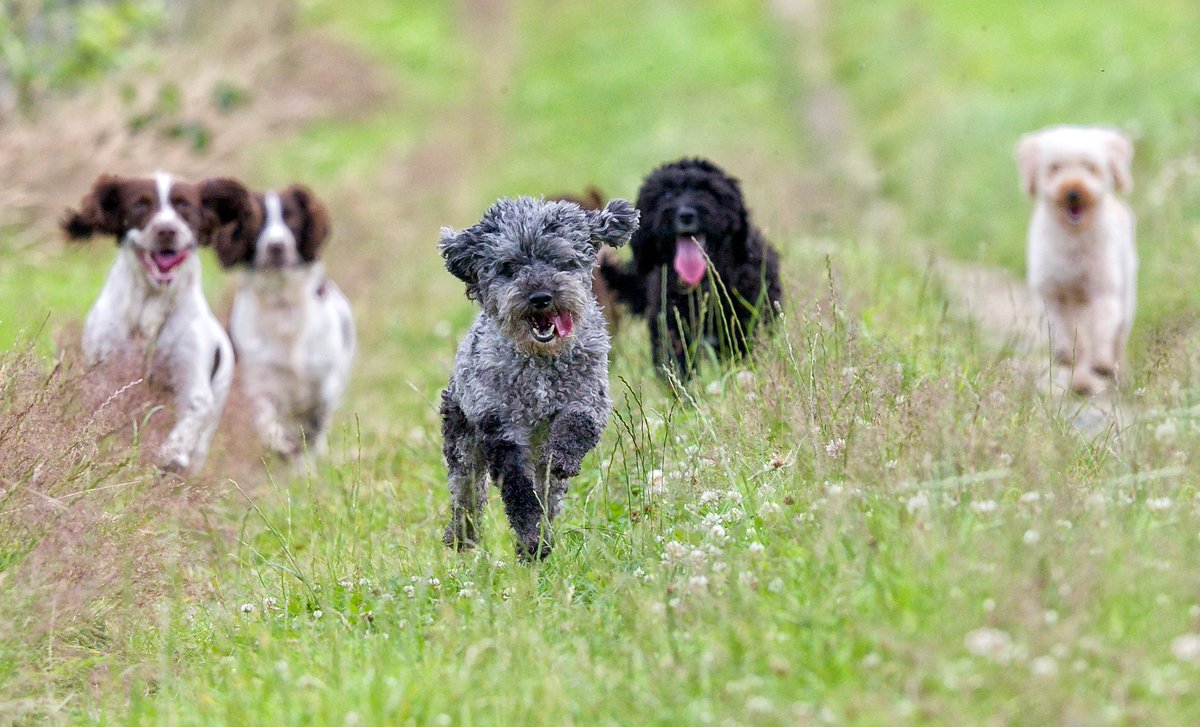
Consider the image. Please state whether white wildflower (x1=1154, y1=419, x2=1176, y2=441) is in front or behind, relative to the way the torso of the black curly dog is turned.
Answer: in front

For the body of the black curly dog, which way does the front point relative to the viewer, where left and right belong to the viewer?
facing the viewer

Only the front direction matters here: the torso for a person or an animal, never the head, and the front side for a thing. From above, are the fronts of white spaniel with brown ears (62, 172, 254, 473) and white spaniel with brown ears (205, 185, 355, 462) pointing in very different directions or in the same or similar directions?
same or similar directions

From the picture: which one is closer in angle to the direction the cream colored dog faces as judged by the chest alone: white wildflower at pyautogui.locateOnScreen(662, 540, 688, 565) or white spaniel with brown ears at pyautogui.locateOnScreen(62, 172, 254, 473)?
the white wildflower

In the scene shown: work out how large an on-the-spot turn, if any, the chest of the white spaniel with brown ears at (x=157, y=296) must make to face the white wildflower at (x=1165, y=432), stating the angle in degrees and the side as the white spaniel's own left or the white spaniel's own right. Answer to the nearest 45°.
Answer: approximately 45° to the white spaniel's own left

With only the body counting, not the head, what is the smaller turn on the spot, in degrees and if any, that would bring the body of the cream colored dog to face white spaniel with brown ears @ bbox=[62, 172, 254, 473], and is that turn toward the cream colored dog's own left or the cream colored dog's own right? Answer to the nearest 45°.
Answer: approximately 45° to the cream colored dog's own right

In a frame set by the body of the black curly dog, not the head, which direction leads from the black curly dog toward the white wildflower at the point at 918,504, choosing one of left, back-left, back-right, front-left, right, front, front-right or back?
front

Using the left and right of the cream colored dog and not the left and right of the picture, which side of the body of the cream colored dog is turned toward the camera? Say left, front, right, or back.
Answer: front

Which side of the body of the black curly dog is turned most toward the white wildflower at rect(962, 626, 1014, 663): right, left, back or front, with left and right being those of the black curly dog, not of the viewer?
front

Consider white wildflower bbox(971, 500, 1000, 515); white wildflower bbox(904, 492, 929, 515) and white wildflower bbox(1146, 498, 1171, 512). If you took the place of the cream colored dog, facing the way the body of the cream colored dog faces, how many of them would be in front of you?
3

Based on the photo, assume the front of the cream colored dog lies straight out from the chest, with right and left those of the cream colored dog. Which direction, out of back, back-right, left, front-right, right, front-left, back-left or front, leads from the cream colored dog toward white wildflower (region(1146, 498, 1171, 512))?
front

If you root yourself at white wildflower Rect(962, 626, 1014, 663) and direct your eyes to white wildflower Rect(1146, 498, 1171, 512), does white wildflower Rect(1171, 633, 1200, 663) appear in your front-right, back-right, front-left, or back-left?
front-right

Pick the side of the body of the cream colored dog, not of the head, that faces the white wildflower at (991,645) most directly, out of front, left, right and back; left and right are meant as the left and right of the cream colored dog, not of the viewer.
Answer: front

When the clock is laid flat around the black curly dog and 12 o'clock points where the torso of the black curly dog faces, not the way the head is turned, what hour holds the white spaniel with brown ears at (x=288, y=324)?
The white spaniel with brown ears is roughly at 4 o'clock from the black curly dog.

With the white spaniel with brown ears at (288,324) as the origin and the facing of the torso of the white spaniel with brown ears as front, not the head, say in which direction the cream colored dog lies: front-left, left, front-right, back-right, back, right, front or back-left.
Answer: left
